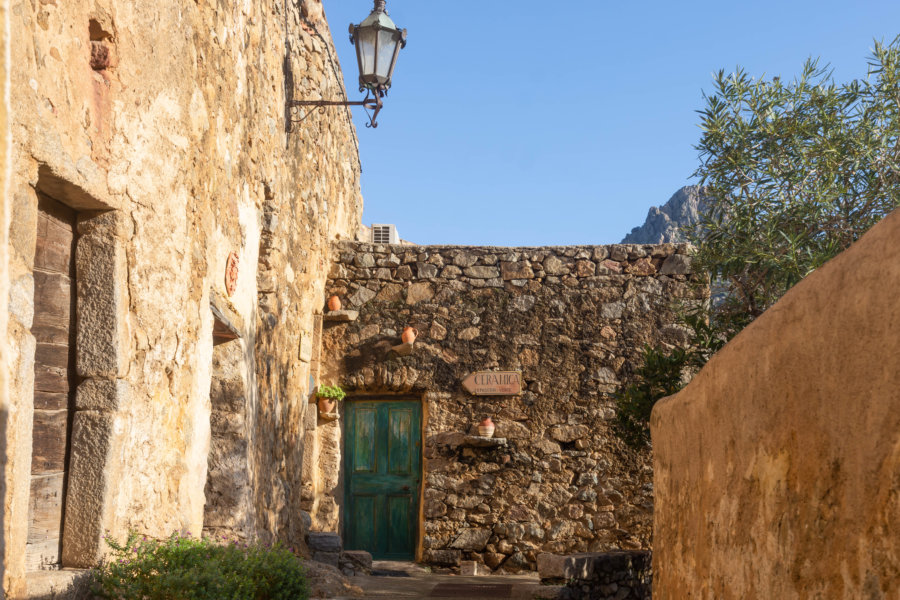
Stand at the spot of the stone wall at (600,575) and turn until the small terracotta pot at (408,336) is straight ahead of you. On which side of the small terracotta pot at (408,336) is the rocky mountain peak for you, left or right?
right
